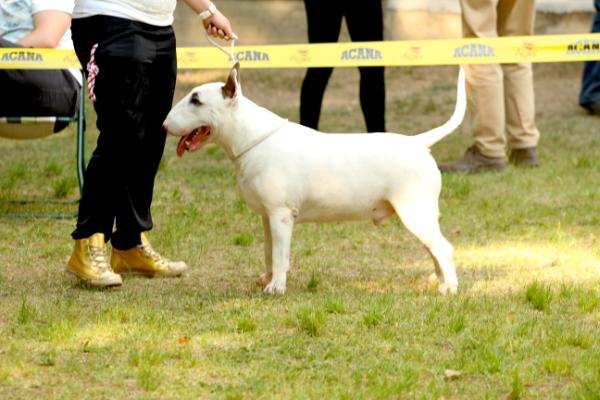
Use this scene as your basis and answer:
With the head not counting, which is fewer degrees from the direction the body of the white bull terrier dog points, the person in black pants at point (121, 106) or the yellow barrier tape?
the person in black pants

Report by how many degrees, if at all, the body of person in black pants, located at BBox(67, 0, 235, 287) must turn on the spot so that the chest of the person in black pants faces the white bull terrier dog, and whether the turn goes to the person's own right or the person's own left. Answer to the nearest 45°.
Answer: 0° — they already face it

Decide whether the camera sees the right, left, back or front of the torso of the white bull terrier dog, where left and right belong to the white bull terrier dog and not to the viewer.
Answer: left

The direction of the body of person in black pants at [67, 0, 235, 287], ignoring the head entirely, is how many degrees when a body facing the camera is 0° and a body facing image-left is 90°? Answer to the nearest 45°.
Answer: approximately 315°

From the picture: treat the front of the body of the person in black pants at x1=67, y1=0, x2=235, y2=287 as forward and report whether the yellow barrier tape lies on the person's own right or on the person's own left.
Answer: on the person's own left

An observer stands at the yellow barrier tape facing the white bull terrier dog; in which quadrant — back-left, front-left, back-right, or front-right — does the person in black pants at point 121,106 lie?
front-right

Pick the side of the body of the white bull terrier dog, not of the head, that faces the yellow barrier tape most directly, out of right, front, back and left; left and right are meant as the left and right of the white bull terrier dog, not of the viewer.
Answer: right

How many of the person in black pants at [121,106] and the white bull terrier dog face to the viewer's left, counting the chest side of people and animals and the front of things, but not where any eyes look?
1

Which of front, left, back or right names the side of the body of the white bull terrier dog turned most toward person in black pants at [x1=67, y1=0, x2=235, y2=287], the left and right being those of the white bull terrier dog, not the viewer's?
front

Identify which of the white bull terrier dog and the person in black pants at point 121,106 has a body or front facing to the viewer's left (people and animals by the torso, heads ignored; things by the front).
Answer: the white bull terrier dog

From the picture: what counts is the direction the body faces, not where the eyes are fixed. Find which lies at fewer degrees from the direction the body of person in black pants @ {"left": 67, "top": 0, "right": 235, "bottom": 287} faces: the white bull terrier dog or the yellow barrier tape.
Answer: the white bull terrier dog
